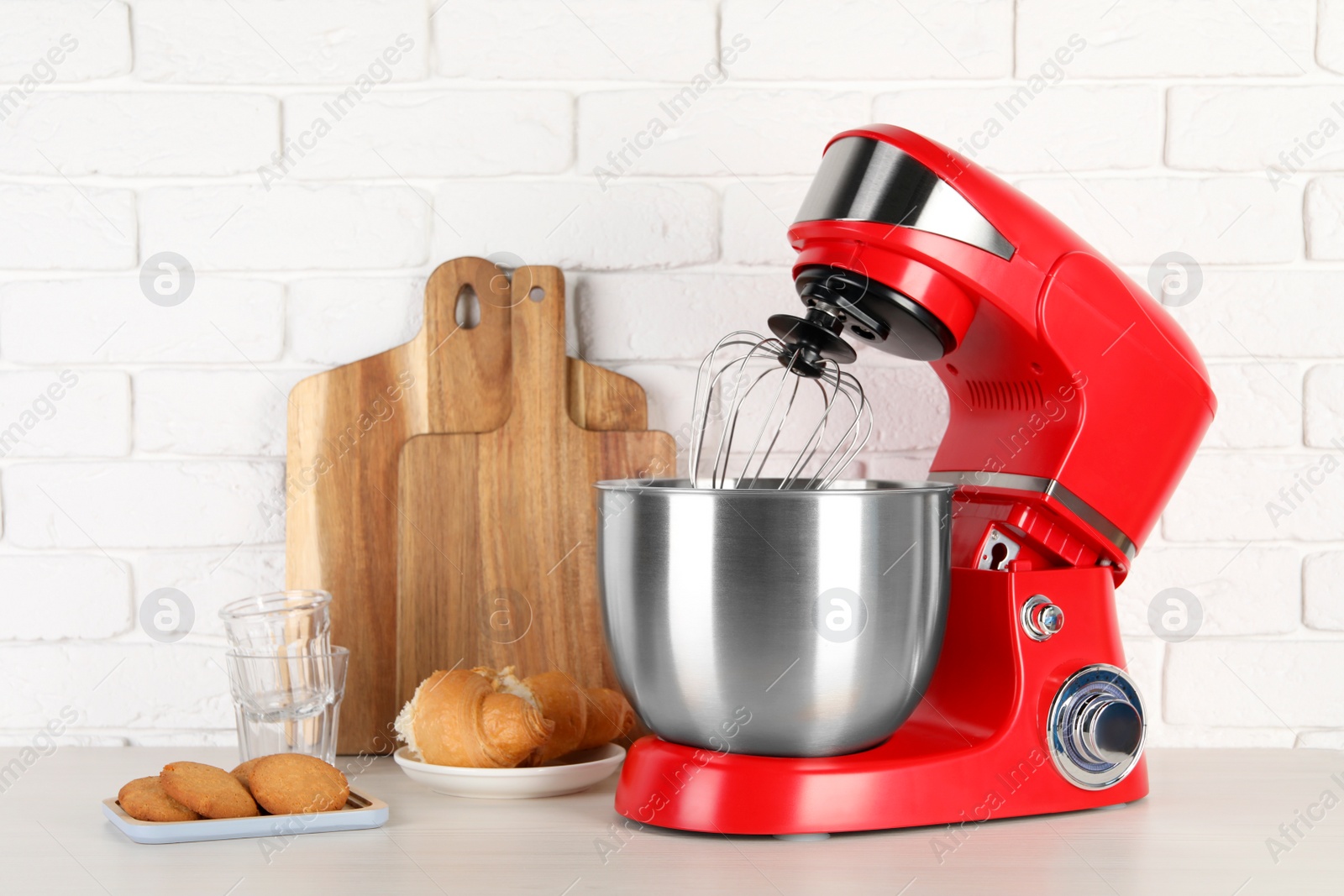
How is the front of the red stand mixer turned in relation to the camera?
facing the viewer and to the left of the viewer
